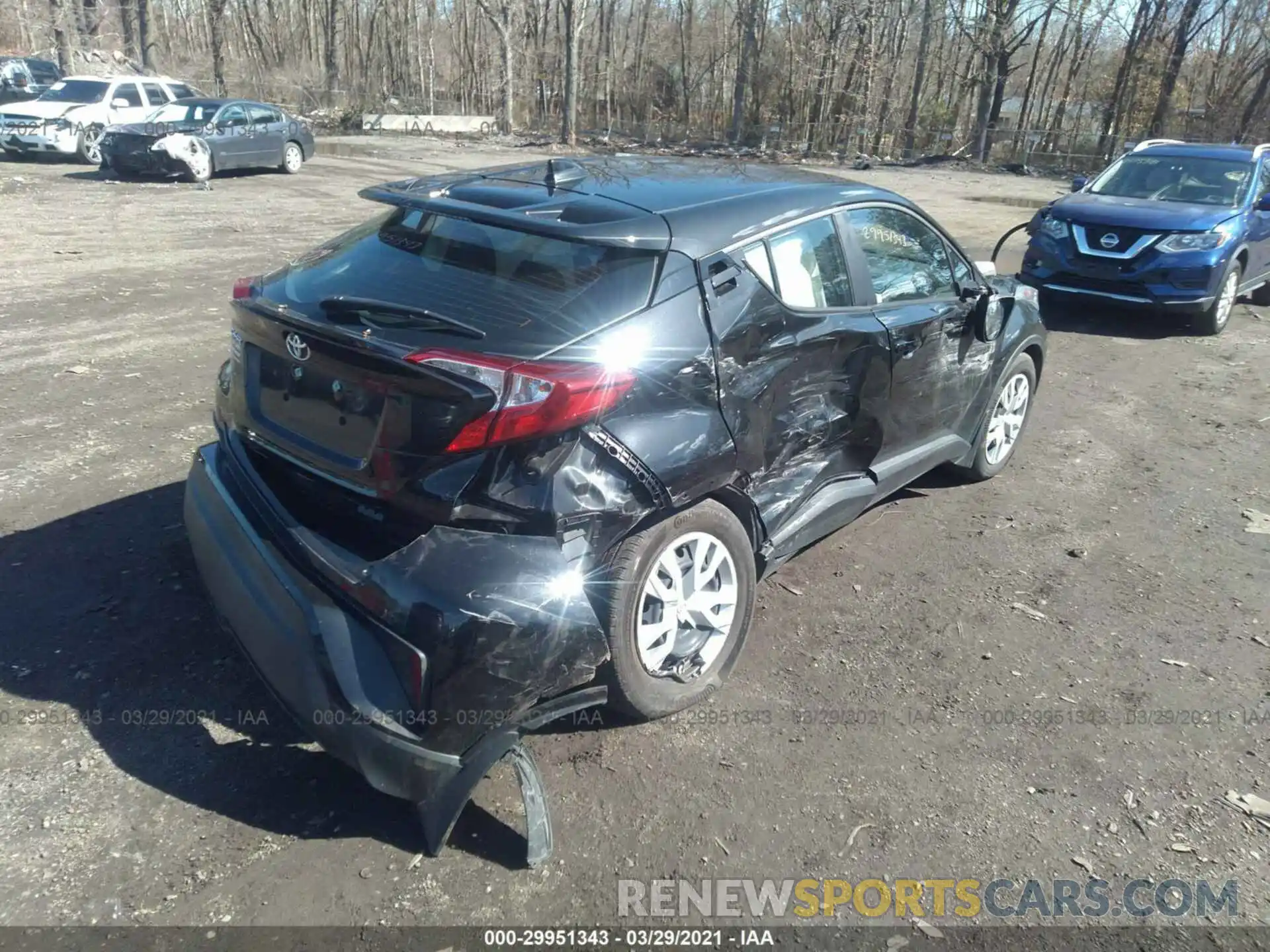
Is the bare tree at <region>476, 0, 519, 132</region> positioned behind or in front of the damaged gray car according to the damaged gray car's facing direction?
behind

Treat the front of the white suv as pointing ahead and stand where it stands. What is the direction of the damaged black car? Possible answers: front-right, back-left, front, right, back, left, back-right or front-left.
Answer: front-left

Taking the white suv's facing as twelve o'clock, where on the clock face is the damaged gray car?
The damaged gray car is roughly at 9 o'clock from the white suv.

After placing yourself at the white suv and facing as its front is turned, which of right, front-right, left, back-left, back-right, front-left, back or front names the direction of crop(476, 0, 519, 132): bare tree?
back

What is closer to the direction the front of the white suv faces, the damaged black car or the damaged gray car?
the damaged black car

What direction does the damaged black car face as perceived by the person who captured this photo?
facing away from the viewer and to the right of the viewer

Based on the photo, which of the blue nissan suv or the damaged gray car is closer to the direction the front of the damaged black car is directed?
the blue nissan suv

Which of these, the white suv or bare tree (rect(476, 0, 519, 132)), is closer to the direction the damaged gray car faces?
the white suv

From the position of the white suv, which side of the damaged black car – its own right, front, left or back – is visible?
left

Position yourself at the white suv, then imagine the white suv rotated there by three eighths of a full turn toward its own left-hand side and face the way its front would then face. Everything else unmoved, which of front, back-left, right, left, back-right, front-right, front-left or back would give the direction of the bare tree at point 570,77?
front-left

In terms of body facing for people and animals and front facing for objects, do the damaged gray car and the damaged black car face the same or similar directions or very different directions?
very different directions

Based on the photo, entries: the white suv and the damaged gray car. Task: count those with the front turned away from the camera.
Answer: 0

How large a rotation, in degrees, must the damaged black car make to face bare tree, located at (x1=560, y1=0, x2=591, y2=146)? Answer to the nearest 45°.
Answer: approximately 45° to its left
